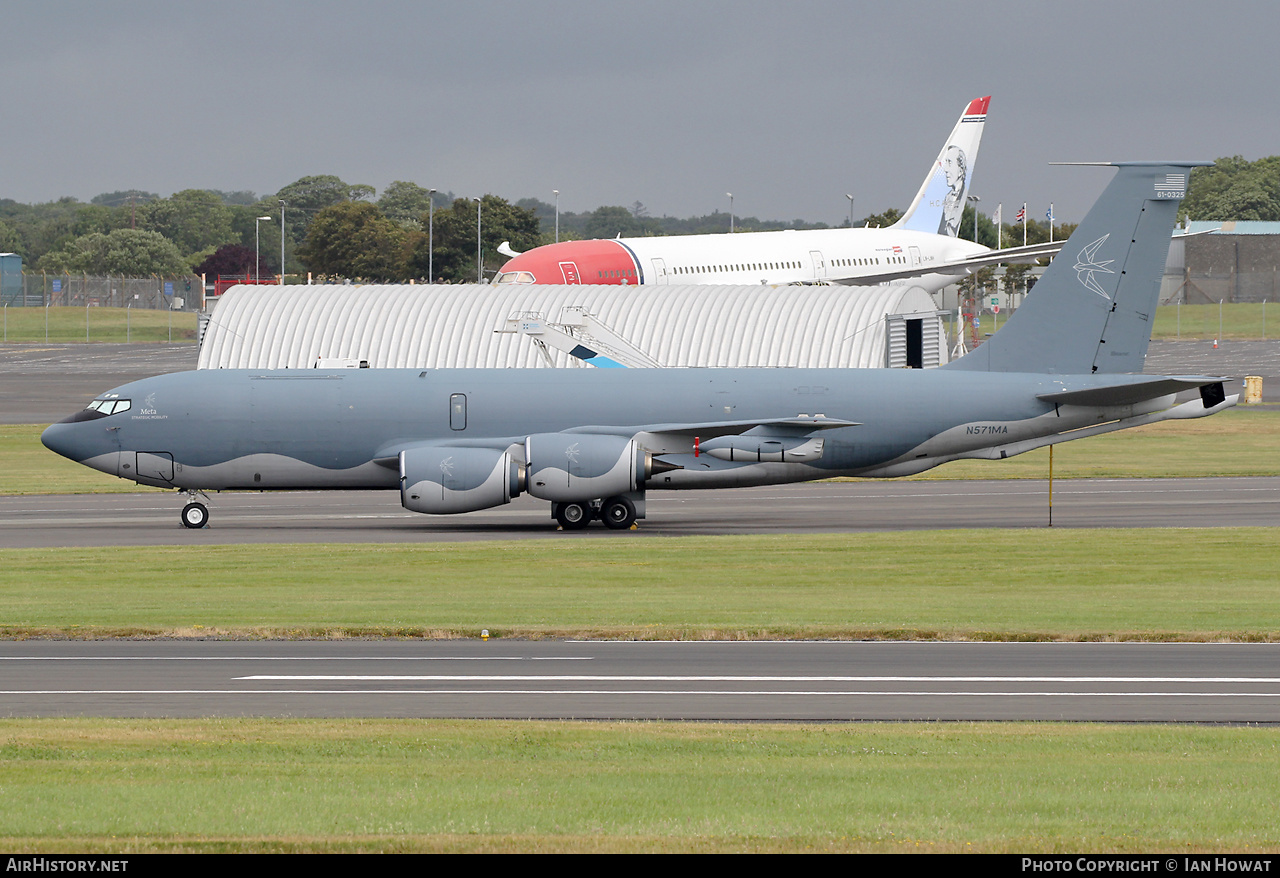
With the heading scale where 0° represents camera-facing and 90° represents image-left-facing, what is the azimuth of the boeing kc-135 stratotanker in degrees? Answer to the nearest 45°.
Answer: approximately 90°
